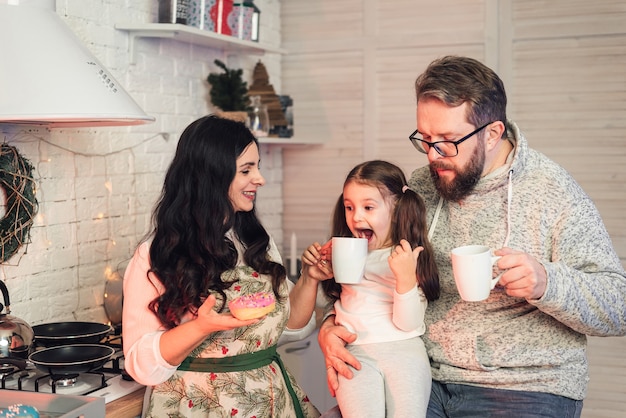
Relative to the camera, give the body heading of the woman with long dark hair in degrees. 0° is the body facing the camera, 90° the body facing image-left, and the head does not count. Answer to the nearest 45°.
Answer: approximately 315°

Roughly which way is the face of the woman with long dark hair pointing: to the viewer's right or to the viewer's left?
to the viewer's right

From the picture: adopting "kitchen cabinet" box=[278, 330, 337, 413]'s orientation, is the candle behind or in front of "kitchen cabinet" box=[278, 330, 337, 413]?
behind

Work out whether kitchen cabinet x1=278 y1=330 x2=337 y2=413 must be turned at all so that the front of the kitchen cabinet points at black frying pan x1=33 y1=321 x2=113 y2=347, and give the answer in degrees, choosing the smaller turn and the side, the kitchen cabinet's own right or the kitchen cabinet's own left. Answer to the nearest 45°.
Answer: approximately 90° to the kitchen cabinet's own right

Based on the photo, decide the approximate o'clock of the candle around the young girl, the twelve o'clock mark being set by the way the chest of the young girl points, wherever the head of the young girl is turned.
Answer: The candle is roughly at 4 o'clock from the young girl.

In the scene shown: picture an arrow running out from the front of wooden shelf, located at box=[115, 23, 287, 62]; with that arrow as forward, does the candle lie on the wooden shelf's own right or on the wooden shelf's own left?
on the wooden shelf's own left

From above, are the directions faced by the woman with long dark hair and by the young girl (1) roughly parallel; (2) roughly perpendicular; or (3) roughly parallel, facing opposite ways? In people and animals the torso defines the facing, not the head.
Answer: roughly perpendicular
